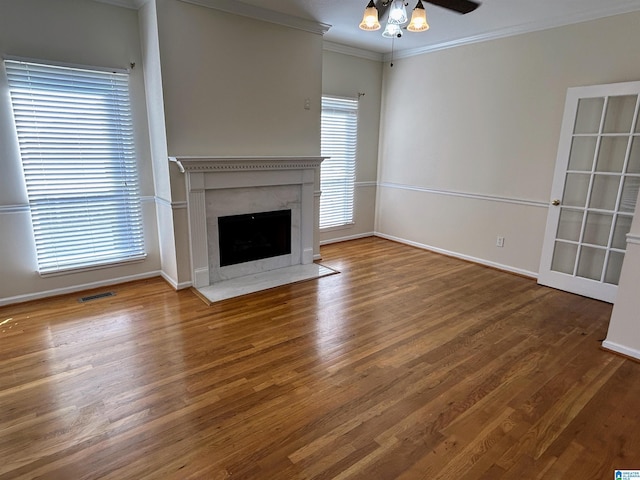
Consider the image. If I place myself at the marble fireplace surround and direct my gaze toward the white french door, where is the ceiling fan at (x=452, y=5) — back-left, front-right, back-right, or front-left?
front-right

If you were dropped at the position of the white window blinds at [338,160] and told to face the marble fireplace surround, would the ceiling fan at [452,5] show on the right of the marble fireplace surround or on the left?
left

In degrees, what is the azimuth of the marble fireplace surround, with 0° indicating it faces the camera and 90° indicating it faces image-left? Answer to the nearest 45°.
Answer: approximately 315°

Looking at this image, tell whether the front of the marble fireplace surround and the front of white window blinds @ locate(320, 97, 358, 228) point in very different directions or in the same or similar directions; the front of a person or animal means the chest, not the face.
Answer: same or similar directions

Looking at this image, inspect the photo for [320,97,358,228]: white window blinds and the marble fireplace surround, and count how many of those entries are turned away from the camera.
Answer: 0

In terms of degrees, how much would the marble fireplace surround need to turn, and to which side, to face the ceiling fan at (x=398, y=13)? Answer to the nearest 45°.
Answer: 0° — it already faces it

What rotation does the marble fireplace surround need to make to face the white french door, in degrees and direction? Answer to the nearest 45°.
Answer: approximately 45° to its left

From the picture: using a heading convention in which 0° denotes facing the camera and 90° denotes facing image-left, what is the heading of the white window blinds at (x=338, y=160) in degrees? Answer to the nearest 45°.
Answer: approximately 315°

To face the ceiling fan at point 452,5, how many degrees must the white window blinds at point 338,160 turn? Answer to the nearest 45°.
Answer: approximately 45° to its right

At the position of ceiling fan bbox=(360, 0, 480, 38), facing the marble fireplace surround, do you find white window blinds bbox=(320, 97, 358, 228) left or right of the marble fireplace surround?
right

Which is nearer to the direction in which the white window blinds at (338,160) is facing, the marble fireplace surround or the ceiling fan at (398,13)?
the ceiling fan

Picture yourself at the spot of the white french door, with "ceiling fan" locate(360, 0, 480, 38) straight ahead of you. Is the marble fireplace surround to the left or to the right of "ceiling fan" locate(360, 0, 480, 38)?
right

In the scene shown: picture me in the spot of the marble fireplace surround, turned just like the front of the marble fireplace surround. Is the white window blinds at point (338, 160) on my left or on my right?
on my left

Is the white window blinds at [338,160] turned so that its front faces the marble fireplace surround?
no

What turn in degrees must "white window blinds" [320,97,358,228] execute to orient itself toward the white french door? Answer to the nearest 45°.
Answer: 0° — it already faces it

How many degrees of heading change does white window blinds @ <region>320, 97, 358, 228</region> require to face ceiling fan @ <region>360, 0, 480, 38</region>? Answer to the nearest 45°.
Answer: approximately 45° to its right

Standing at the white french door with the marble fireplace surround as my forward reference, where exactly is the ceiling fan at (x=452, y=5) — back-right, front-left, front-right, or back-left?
front-left
